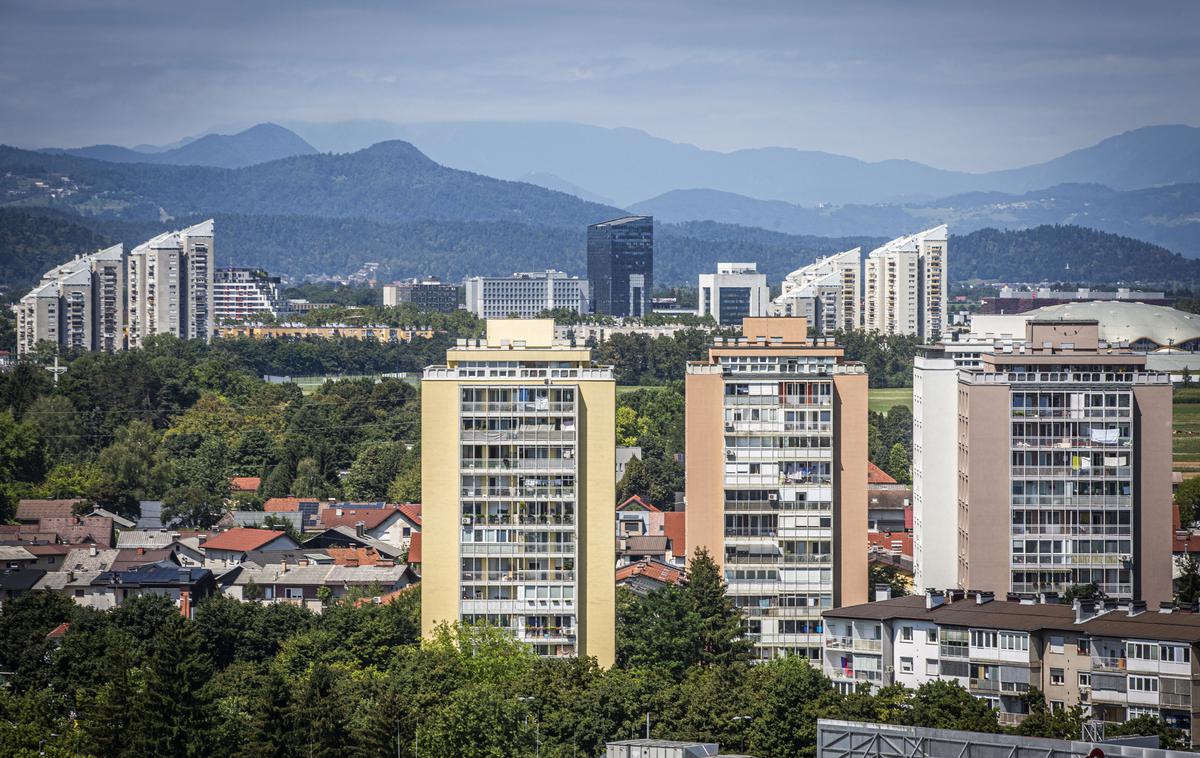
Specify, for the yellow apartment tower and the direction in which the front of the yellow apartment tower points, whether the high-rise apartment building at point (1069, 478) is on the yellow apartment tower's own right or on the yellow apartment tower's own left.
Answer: on the yellow apartment tower's own left

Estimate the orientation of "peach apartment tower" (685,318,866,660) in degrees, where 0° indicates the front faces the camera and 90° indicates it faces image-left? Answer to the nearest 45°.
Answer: approximately 0°

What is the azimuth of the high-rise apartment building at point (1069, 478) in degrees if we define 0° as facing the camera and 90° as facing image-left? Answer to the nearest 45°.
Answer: approximately 0°

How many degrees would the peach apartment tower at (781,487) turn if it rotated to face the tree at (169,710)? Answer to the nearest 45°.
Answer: approximately 45° to its right
